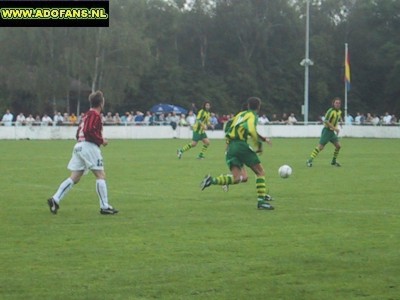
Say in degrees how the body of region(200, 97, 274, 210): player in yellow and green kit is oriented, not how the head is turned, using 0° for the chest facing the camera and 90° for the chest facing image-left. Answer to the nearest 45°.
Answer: approximately 225°

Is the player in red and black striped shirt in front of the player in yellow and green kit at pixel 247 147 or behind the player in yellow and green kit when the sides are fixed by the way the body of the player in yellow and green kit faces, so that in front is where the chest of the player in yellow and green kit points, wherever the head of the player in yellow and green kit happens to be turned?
behind

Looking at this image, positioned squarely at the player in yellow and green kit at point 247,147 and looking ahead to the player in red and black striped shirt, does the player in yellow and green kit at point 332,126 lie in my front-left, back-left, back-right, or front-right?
back-right

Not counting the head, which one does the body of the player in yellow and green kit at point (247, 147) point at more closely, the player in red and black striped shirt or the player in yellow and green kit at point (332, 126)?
the player in yellow and green kit
